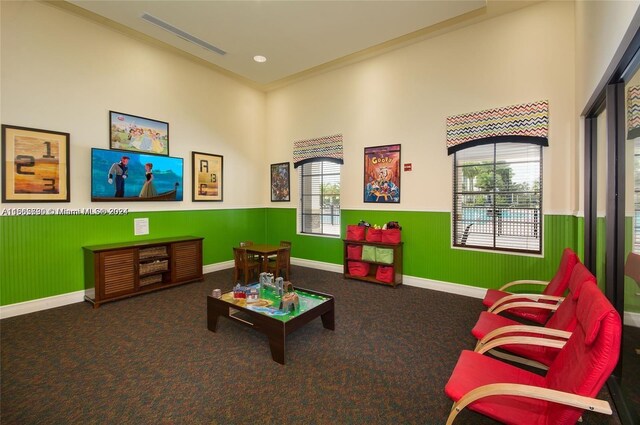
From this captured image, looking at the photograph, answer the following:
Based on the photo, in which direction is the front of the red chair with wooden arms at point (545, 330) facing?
to the viewer's left

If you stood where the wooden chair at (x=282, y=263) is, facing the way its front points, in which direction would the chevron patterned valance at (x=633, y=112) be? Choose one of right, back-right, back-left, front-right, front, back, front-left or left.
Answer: back

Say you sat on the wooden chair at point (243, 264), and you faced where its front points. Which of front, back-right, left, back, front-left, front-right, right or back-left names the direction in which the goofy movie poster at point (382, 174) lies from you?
front-right

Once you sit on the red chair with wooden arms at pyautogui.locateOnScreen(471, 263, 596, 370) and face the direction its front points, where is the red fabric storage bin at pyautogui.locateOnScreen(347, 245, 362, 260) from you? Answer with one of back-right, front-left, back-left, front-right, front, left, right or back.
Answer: front-right

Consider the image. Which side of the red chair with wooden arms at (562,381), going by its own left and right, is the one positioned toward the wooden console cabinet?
front

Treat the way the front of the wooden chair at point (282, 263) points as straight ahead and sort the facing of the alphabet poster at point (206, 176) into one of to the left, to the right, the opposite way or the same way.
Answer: the opposite way

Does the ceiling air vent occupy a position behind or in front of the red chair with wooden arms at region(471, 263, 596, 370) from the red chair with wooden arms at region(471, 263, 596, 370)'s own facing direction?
in front

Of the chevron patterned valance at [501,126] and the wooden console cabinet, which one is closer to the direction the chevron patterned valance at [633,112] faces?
the wooden console cabinet

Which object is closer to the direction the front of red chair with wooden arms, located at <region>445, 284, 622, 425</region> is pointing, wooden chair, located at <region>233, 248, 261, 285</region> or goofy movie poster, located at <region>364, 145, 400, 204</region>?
the wooden chair

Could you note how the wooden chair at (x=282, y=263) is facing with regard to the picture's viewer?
facing away from the viewer and to the left of the viewer

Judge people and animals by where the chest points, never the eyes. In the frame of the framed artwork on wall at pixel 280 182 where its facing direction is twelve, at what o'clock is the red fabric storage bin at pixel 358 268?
The red fabric storage bin is roughly at 9 o'clock from the framed artwork on wall.

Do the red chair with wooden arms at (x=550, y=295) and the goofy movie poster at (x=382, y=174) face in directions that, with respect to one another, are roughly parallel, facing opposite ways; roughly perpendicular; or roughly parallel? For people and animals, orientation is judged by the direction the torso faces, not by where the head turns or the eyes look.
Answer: roughly perpendicular

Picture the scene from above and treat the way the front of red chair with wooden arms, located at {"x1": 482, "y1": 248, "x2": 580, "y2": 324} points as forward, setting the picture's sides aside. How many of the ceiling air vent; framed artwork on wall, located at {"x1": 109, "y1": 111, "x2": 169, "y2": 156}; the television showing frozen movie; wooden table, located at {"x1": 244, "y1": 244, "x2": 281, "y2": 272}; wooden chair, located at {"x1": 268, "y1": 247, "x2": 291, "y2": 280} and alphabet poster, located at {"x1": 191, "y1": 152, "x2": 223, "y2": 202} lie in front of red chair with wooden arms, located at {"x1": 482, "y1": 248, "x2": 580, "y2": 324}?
6

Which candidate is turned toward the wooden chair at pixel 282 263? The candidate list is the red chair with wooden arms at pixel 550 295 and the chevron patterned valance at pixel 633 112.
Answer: the red chair with wooden arms

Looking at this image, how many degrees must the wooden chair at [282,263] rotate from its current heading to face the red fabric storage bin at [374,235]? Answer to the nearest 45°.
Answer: approximately 135° to its right

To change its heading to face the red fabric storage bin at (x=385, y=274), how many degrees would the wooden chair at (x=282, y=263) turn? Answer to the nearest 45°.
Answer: approximately 135° to its right

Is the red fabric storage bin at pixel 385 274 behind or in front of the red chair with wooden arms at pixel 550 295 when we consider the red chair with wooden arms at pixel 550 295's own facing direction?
in front

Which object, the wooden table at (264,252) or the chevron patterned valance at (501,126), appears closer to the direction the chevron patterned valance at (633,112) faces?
the wooden table

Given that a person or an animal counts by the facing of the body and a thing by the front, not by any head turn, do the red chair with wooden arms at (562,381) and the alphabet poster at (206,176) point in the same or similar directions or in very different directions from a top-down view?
very different directions
